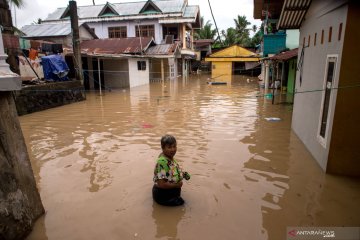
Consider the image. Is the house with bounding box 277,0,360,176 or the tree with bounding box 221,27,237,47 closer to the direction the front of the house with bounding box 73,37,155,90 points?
the house

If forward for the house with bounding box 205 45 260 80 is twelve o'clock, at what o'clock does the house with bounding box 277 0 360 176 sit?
the house with bounding box 277 0 360 176 is roughly at 12 o'clock from the house with bounding box 205 45 260 80.

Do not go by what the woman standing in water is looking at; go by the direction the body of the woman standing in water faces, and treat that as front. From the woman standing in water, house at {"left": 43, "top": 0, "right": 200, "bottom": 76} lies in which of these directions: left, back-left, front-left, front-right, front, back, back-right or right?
back-left

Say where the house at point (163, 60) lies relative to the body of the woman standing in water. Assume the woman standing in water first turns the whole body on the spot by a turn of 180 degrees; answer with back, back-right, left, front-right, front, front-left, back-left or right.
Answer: front-right

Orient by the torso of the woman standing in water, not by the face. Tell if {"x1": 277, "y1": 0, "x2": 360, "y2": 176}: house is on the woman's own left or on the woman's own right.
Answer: on the woman's own left

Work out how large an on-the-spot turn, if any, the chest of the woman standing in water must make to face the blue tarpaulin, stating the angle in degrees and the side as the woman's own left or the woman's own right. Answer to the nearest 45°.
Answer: approximately 180°
